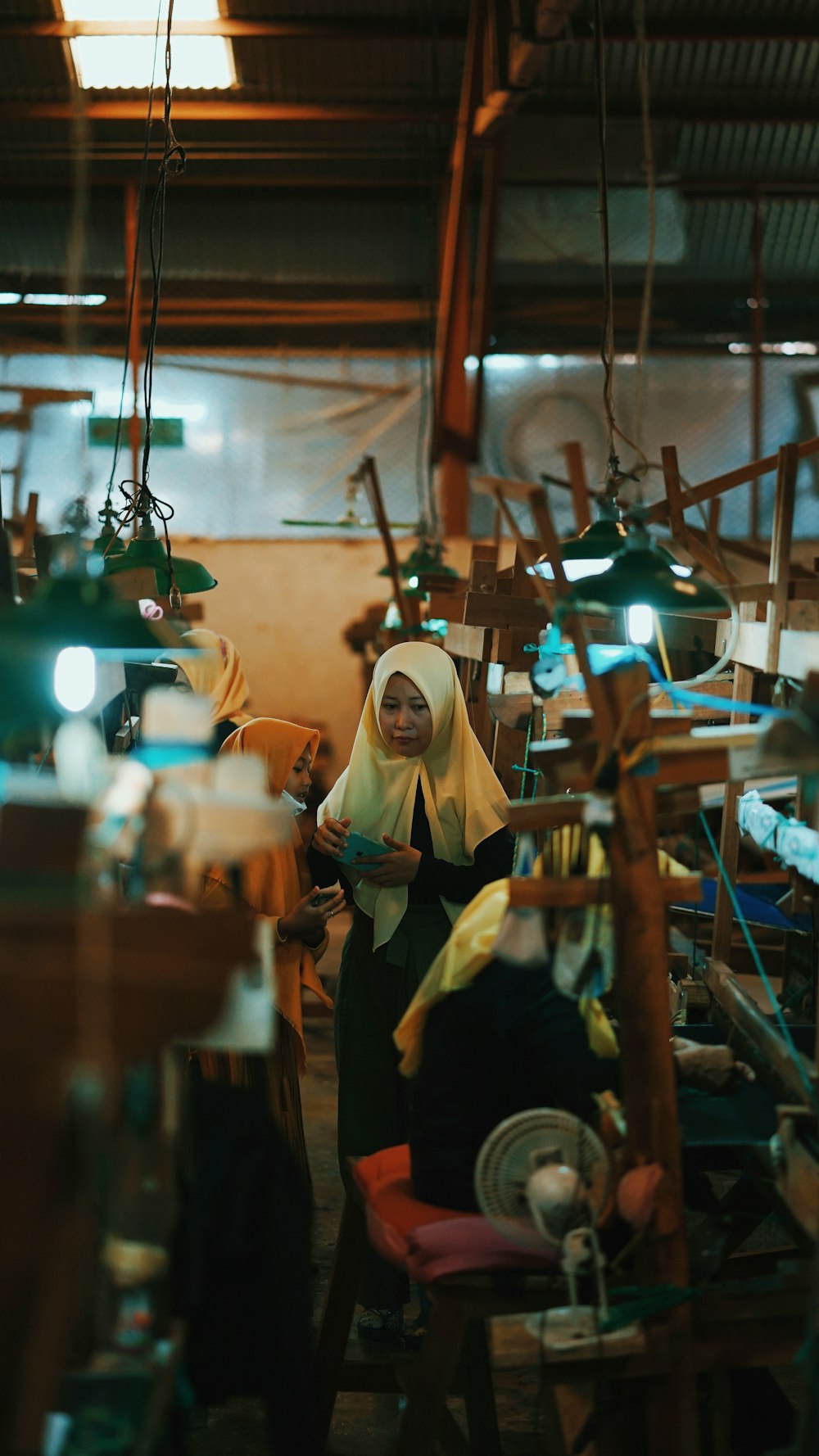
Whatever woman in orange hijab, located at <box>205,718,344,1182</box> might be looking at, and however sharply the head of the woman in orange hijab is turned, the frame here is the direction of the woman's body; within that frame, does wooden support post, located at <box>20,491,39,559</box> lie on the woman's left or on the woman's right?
on the woman's left

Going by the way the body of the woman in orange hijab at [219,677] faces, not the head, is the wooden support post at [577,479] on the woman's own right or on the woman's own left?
on the woman's own left

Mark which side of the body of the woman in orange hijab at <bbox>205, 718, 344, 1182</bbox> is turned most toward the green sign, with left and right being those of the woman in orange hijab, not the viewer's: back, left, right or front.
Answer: left

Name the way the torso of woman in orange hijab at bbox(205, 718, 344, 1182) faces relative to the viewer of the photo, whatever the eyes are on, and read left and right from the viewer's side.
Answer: facing to the right of the viewer

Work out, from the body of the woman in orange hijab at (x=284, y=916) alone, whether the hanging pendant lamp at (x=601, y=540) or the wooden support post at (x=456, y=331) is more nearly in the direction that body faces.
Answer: the hanging pendant lamp

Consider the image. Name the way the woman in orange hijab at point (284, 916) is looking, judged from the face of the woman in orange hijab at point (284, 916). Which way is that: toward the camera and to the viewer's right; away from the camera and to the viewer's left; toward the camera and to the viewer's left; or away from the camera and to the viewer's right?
toward the camera and to the viewer's right

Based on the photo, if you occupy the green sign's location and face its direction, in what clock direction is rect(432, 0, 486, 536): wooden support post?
The wooden support post is roughly at 10 o'clock from the green sign.

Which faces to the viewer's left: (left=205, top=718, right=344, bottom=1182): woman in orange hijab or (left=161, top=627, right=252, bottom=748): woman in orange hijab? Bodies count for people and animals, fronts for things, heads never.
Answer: (left=161, top=627, right=252, bottom=748): woman in orange hijab

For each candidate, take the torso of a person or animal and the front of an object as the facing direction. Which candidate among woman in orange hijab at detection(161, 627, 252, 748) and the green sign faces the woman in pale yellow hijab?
the green sign
